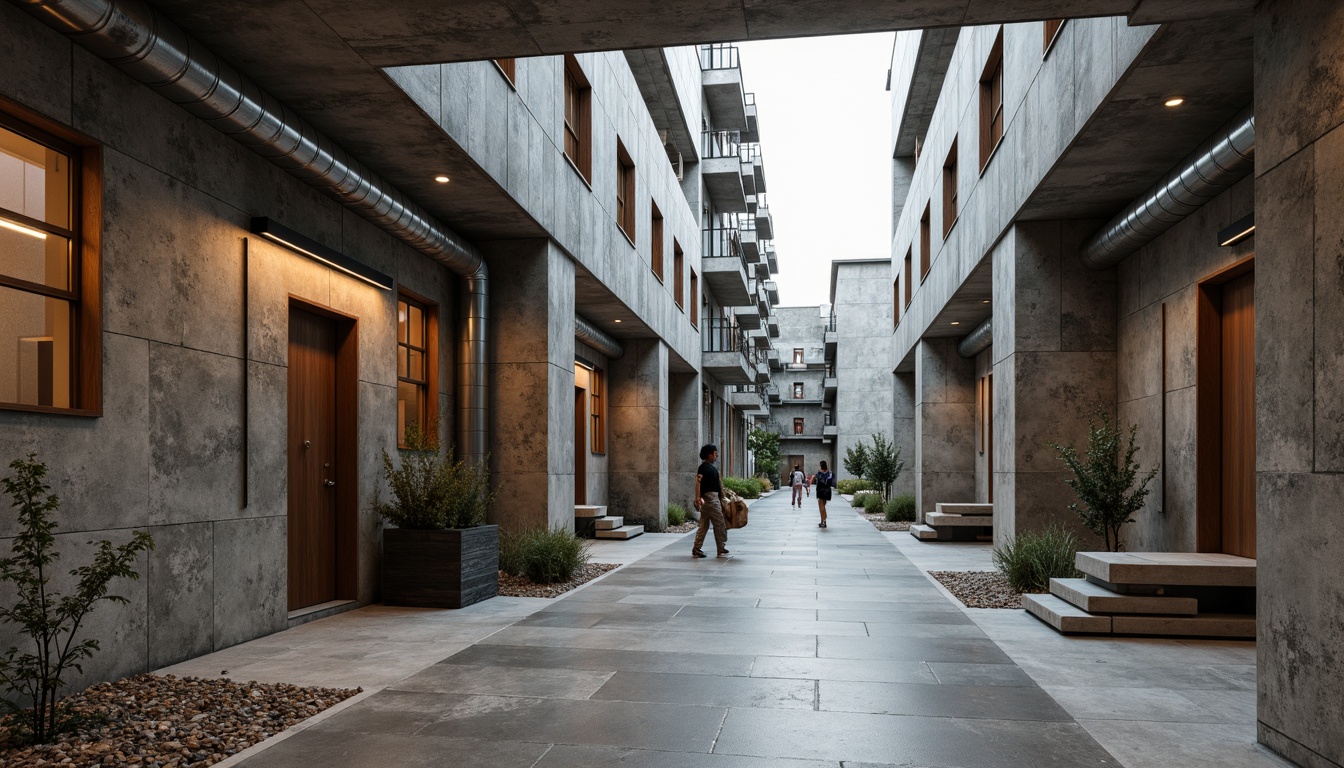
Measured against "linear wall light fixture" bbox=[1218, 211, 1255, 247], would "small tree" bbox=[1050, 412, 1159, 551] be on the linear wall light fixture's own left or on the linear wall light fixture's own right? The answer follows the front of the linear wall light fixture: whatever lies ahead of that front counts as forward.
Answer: on the linear wall light fixture's own right

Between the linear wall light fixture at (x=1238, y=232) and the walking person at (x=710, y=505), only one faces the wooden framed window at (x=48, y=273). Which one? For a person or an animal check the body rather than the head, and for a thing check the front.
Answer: the linear wall light fixture

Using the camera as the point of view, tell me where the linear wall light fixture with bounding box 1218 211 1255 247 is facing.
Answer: facing the viewer and to the left of the viewer

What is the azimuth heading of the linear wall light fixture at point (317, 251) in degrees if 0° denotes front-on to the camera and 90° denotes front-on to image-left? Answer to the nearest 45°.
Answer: approximately 315°

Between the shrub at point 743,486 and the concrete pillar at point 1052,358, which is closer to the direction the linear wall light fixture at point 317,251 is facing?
the concrete pillar
